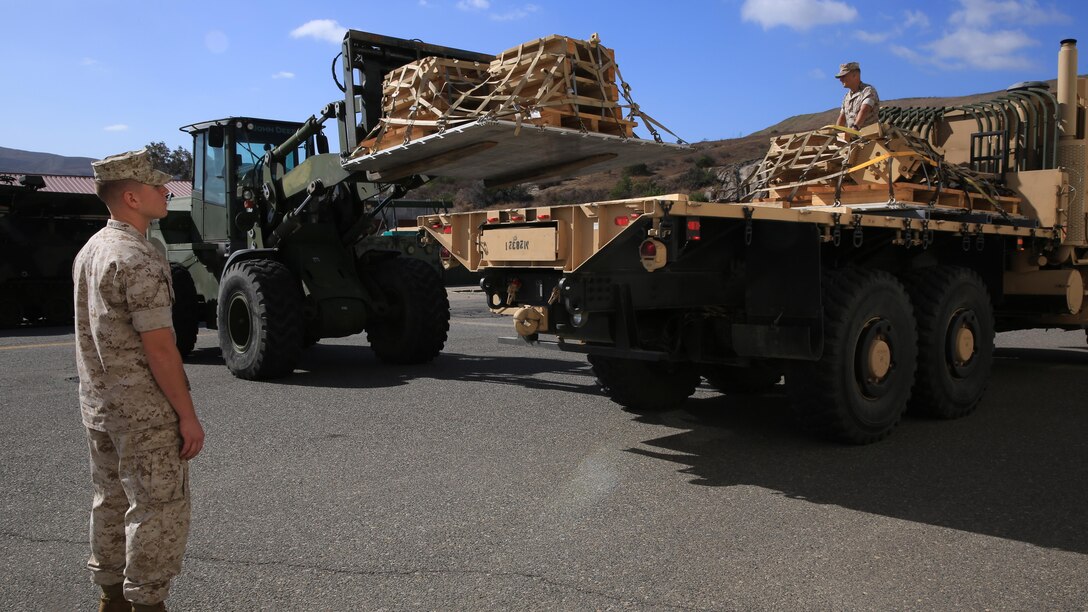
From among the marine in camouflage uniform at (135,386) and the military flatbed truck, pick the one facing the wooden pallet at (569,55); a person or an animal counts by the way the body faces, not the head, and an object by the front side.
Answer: the marine in camouflage uniform

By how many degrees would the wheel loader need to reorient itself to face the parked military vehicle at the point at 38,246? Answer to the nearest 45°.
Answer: approximately 180°

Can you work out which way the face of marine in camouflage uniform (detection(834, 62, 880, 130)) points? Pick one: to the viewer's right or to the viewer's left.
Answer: to the viewer's left

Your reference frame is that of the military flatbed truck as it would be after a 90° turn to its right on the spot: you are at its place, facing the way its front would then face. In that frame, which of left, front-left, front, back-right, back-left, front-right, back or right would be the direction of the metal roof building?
back

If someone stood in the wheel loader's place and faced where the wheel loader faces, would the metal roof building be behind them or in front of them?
behind

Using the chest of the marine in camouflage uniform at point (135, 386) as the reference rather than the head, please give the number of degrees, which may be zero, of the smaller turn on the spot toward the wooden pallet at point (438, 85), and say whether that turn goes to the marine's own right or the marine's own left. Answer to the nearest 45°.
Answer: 0° — they already face it

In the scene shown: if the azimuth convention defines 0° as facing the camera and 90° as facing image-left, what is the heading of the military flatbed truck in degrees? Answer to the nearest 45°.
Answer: approximately 225°

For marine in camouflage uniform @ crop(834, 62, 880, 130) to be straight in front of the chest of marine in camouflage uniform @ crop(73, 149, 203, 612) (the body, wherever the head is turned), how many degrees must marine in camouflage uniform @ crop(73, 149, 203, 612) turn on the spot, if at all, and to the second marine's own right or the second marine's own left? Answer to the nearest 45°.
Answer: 0° — they already face them

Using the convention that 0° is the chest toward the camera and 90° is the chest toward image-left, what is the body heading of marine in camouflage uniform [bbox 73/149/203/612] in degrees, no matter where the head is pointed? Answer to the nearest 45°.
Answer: approximately 225°

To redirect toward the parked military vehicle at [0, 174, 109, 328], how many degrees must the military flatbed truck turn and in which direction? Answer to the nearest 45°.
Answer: approximately 90° to its left
